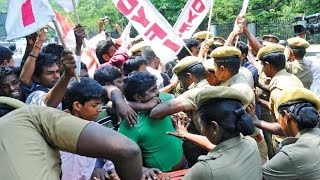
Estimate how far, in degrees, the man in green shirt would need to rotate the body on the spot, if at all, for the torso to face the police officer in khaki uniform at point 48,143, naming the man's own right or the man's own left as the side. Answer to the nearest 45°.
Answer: approximately 90° to the man's own right

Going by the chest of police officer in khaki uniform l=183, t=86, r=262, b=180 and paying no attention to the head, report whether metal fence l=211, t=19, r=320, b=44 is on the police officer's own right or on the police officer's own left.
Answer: on the police officer's own right

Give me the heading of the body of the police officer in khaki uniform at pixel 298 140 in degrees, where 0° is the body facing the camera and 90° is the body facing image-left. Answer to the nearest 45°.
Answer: approximately 135°

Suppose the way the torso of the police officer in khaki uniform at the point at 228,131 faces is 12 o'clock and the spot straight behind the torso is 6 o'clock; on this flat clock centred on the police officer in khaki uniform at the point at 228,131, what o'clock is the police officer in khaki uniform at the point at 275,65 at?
the police officer in khaki uniform at the point at 275,65 is roughly at 2 o'clock from the police officer in khaki uniform at the point at 228,131.

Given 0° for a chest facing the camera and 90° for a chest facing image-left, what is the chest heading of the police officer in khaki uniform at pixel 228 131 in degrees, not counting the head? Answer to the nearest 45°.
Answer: approximately 135°

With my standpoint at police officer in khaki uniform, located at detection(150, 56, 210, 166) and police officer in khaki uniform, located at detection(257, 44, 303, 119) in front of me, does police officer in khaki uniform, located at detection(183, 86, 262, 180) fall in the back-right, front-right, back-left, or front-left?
back-right

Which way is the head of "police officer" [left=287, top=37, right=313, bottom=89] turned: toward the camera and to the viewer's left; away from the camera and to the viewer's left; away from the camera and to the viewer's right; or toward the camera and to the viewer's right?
away from the camera and to the viewer's left

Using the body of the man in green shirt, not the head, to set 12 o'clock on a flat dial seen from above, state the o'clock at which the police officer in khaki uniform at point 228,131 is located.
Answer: The police officer in khaki uniform is roughly at 2 o'clock from the man in green shirt.

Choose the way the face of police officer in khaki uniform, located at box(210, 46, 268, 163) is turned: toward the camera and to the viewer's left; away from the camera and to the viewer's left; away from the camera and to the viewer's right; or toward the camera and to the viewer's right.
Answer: away from the camera and to the viewer's left

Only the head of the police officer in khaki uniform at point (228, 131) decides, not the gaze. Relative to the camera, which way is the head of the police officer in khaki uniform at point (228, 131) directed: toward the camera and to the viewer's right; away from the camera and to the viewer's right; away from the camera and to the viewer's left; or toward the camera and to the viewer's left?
away from the camera and to the viewer's left

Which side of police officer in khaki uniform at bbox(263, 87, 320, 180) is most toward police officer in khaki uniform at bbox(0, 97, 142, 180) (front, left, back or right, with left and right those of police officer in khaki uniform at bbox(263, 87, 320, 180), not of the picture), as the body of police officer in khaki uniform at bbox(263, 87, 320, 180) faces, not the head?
left
